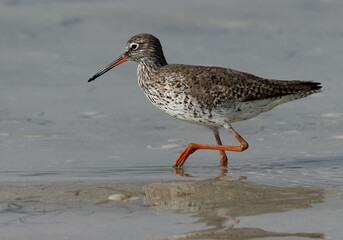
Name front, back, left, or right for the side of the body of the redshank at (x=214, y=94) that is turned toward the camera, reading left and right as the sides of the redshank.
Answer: left
